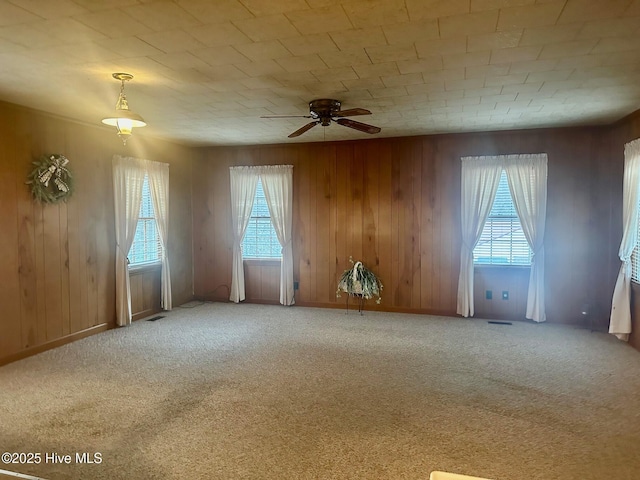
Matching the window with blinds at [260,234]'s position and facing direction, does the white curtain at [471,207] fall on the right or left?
on its left

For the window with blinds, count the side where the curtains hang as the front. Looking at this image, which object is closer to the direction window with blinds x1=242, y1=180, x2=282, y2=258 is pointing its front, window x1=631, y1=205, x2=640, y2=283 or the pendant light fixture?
the pendant light fixture

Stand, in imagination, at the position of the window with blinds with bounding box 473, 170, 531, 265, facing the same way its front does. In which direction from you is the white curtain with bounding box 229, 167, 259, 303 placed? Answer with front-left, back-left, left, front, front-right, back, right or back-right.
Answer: right

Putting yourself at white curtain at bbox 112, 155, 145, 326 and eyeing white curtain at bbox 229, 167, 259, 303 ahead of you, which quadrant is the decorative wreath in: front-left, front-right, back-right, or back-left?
back-right

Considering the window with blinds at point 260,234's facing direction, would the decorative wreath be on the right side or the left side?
on its right

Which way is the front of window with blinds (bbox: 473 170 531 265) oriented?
toward the camera

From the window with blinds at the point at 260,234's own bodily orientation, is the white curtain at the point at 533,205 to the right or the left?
on its left

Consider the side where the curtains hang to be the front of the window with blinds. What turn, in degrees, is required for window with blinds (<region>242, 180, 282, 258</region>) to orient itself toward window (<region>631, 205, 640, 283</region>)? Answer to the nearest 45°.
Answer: approximately 45° to its left

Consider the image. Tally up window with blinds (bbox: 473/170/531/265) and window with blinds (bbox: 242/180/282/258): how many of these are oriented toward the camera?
2

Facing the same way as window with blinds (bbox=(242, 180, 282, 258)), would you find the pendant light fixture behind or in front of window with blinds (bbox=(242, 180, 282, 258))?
in front

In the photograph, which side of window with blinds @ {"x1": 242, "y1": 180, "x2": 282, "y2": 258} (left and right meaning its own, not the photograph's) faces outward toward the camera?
front
